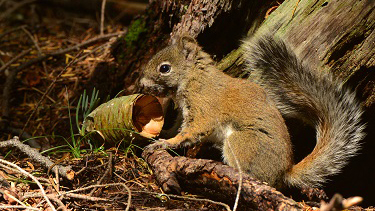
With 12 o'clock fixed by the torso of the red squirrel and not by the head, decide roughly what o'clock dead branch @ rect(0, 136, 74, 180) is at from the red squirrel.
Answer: The dead branch is roughly at 11 o'clock from the red squirrel.

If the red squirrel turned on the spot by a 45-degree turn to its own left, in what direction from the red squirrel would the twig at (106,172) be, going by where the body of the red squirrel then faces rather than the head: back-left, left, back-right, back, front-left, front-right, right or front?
front

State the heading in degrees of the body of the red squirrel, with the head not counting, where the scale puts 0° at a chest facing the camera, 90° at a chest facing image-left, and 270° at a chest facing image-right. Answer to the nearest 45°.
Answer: approximately 90°
